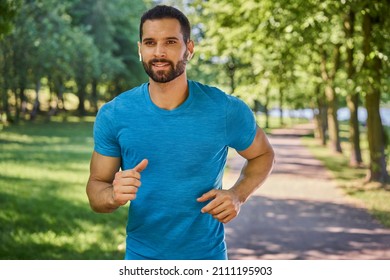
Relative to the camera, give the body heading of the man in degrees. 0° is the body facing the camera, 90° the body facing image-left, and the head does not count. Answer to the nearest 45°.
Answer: approximately 0°

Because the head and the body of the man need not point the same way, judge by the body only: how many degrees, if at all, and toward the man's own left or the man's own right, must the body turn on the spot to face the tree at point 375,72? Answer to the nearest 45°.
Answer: approximately 135° to the man's own left
